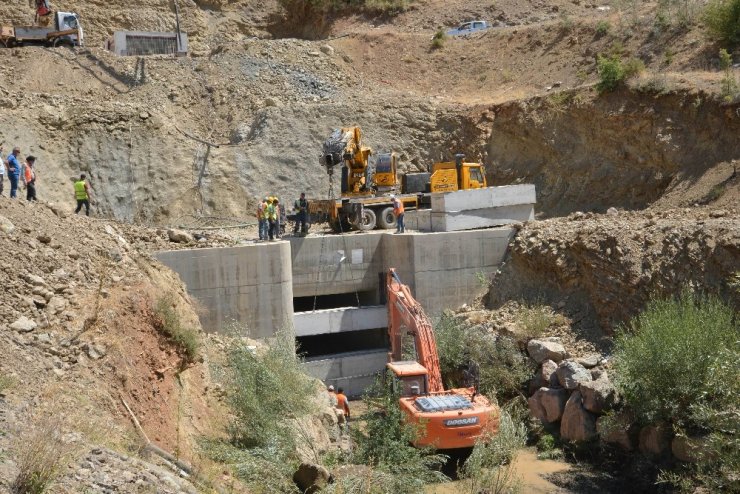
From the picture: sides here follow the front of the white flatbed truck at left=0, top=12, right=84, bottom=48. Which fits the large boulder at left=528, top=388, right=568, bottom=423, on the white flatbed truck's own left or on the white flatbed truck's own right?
on the white flatbed truck's own right

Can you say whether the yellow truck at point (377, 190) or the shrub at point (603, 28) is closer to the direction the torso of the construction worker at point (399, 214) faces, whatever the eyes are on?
the yellow truck

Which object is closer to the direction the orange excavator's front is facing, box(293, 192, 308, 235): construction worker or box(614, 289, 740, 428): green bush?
the construction worker

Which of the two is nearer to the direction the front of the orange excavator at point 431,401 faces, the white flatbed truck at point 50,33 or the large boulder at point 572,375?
the white flatbed truck

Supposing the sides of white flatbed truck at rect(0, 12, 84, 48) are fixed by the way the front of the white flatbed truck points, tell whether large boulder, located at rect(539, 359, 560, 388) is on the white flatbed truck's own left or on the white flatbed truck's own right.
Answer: on the white flatbed truck's own right

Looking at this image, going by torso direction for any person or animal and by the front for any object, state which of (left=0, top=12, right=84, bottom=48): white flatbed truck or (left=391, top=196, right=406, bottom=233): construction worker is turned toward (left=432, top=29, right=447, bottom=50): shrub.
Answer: the white flatbed truck

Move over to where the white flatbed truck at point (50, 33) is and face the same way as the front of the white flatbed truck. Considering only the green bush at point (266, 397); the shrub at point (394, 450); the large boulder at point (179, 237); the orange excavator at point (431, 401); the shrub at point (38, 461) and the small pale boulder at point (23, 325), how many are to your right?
6

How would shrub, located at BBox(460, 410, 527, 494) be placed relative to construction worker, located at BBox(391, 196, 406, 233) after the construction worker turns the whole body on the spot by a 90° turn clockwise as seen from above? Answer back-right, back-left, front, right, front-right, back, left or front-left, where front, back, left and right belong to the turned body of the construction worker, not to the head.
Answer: back

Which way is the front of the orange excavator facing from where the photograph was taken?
facing away from the viewer and to the left of the viewer

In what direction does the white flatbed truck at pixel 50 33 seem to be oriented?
to the viewer's right

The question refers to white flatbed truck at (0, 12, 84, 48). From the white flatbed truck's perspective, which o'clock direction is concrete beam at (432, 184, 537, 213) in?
The concrete beam is roughly at 2 o'clock from the white flatbed truck.

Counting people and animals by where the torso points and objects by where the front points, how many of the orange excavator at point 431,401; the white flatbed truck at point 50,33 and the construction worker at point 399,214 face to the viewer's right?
1

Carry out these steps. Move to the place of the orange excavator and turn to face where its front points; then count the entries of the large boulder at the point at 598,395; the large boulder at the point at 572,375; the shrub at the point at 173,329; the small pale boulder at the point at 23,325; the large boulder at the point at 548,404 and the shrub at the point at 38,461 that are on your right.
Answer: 3

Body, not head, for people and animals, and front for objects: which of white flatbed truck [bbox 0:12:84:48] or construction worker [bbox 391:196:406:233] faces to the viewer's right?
the white flatbed truck

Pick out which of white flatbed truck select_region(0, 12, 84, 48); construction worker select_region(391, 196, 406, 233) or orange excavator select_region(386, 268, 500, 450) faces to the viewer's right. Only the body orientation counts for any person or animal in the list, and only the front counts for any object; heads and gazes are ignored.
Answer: the white flatbed truck

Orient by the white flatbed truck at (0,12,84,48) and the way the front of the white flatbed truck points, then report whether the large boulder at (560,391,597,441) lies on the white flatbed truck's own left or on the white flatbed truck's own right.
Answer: on the white flatbed truck's own right
